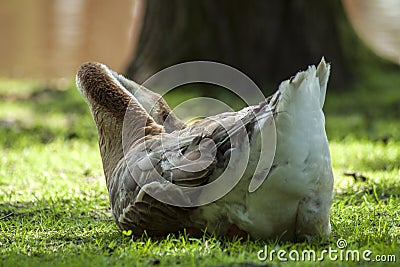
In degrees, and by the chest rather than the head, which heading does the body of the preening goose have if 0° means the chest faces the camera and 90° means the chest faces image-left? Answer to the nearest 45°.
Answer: approximately 90°
